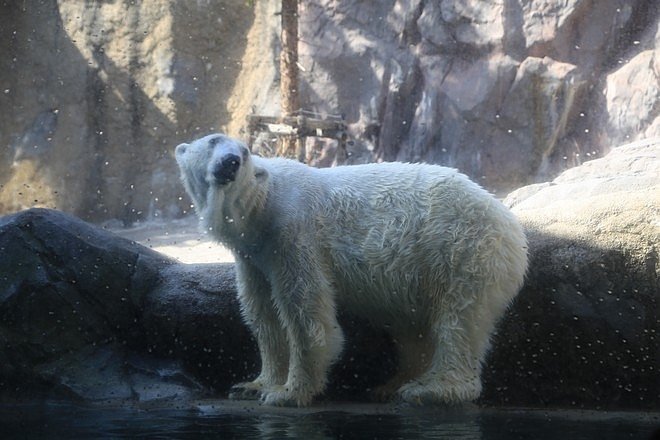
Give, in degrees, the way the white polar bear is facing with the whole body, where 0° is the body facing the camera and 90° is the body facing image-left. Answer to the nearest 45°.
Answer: approximately 90°

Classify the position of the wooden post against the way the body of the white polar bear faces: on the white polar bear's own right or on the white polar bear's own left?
on the white polar bear's own right
